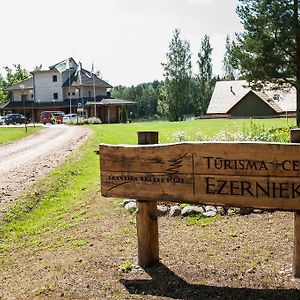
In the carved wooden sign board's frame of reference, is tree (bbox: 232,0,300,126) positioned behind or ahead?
behind

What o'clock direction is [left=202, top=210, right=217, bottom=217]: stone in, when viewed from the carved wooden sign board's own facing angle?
The stone is roughly at 6 o'clock from the carved wooden sign board.

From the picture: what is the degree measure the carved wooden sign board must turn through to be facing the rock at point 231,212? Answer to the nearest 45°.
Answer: approximately 180°

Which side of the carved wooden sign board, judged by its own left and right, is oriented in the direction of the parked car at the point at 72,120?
back

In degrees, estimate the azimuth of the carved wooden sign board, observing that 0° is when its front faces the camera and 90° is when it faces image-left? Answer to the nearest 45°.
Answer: approximately 0°

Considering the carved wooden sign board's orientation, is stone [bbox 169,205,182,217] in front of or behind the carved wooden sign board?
behind

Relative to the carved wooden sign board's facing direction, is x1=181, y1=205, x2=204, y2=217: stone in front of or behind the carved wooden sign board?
behind
